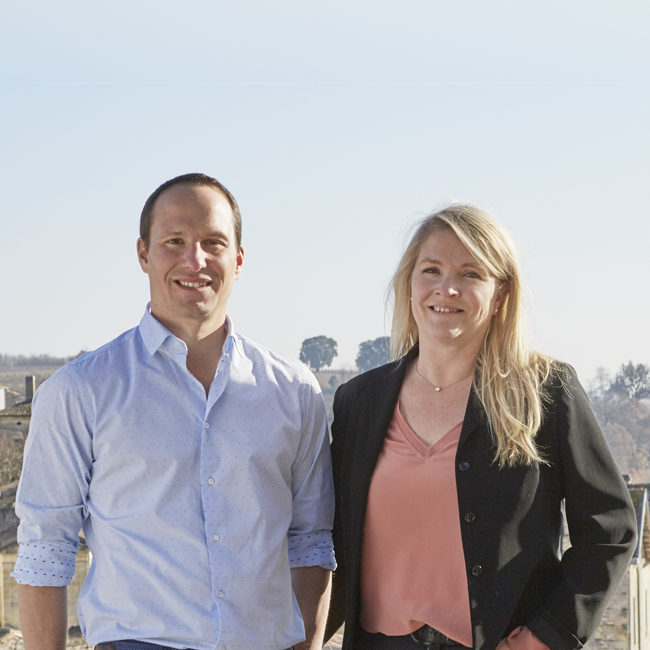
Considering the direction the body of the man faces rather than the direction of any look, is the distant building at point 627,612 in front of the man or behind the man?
behind

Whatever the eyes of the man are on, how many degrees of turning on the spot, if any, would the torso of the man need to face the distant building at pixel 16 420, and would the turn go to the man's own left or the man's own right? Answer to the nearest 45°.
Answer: approximately 180°

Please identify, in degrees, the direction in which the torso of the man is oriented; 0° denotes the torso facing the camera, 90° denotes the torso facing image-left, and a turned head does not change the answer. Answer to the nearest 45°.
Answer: approximately 0°

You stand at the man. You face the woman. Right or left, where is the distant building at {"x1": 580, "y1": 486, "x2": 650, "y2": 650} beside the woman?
left

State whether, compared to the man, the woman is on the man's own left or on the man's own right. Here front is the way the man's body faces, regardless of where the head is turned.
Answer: on the man's own left
